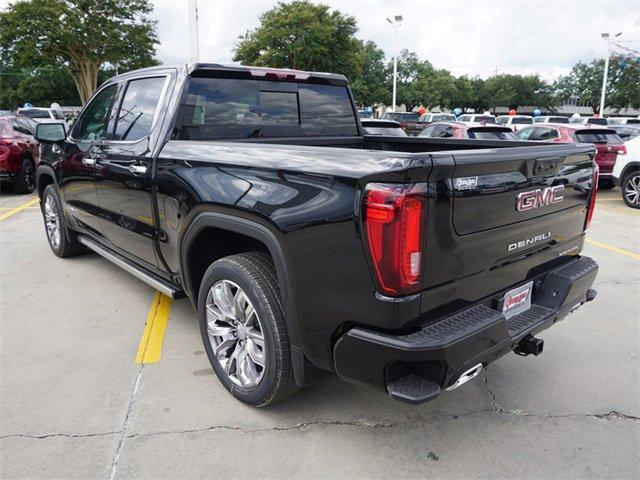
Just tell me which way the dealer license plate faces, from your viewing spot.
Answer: facing the viewer and to the right of the viewer

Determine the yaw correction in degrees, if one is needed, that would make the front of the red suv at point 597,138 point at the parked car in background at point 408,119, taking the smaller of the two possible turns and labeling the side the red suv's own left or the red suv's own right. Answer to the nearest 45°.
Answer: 0° — it already faces it

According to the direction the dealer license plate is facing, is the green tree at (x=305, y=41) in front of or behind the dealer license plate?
behind

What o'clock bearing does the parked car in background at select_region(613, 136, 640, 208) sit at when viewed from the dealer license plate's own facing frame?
The parked car in background is roughly at 8 o'clock from the dealer license plate.

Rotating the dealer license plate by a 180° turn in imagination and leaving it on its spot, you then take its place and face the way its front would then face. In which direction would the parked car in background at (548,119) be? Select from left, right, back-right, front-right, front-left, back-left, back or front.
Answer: front-right

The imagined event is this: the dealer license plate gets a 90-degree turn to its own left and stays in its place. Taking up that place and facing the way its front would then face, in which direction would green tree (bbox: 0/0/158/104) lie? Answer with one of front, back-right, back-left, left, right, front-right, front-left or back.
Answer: left

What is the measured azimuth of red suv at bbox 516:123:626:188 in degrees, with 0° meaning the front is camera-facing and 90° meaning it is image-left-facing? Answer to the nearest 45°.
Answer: approximately 135°
